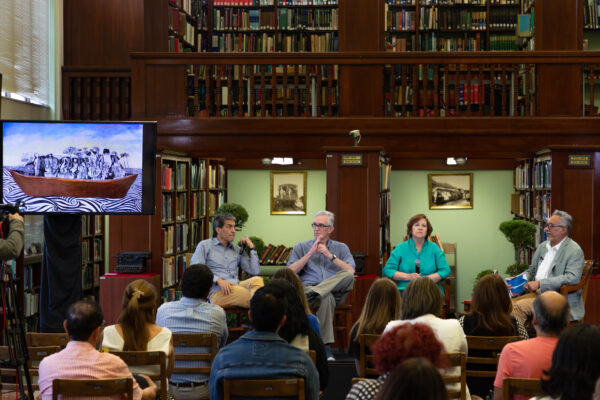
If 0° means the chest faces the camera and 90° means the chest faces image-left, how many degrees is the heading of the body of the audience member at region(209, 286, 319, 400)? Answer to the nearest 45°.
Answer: approximately 180°

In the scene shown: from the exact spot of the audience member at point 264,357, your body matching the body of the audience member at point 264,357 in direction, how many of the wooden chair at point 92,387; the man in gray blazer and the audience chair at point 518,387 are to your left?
1

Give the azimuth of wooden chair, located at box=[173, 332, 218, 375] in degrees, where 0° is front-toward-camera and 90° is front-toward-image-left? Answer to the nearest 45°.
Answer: approximately 180°

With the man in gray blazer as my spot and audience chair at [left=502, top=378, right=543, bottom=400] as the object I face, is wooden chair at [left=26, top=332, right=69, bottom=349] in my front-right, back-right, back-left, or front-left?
front-right

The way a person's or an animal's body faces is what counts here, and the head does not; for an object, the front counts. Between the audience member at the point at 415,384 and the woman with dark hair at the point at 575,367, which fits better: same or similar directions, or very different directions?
same or similar directions

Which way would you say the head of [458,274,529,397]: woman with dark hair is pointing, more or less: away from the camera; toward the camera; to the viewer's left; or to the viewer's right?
away from the camera

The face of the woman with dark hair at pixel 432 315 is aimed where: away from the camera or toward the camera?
away from the camera

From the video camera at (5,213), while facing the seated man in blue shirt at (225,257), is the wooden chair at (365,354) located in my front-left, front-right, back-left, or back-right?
front-right

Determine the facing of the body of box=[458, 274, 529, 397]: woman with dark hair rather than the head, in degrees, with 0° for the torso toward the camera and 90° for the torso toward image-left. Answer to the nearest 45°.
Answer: approximately 180°

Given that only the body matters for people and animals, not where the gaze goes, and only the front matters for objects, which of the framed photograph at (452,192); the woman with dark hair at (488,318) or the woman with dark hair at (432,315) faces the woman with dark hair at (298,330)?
the framed photograph

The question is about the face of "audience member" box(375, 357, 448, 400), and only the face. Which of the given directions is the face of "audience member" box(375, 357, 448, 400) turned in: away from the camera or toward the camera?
away from the camera

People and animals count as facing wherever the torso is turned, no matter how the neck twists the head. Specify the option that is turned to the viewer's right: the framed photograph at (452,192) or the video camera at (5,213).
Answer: the video camera

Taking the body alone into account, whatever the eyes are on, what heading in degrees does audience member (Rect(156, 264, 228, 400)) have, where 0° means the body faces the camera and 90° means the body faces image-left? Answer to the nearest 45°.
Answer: approximately 180°

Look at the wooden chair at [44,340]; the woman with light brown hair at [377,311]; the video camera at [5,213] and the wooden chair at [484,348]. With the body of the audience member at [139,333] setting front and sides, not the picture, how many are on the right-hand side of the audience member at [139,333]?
2

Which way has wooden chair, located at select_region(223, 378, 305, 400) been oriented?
away from the camera

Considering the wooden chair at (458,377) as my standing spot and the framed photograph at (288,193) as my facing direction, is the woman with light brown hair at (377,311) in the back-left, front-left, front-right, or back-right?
front-left

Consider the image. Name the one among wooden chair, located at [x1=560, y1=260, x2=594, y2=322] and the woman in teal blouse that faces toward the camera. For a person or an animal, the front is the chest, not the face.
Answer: the woman in teal blouse
